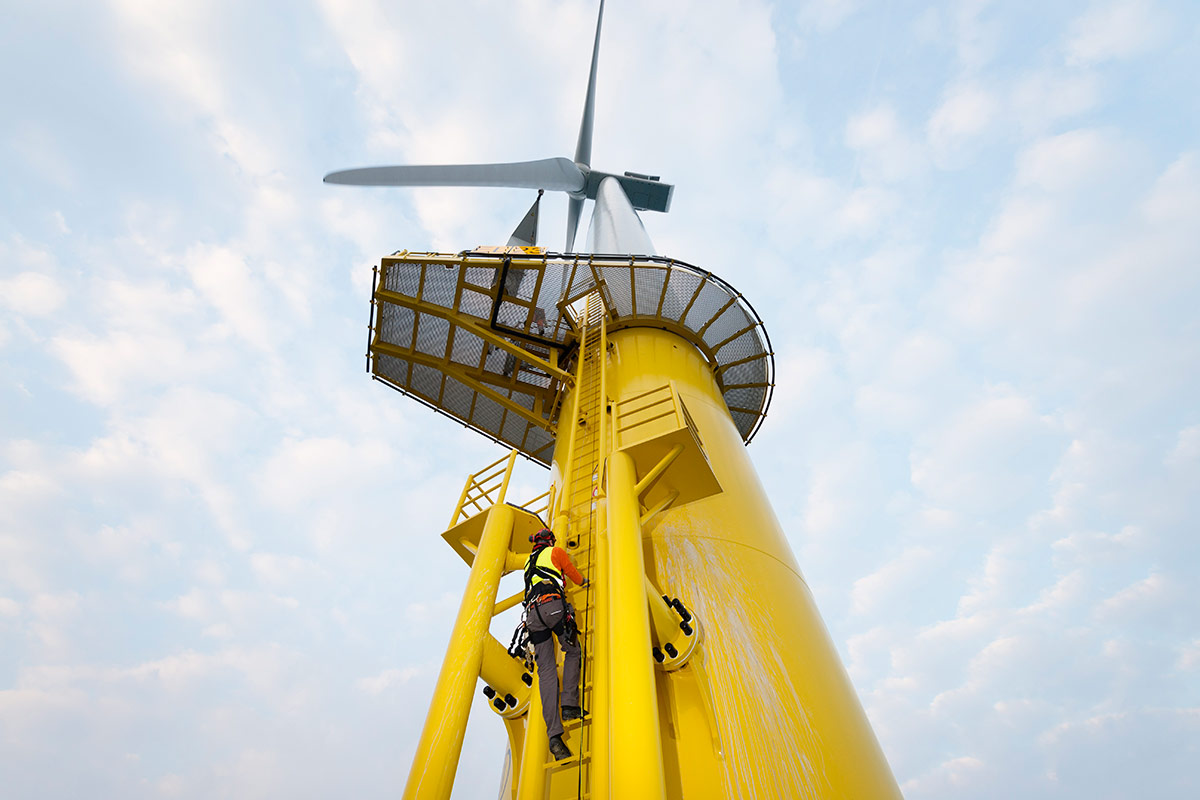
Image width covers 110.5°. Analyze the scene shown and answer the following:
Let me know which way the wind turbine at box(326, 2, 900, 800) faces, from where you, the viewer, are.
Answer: facing the viewer and to the left of the viewer
